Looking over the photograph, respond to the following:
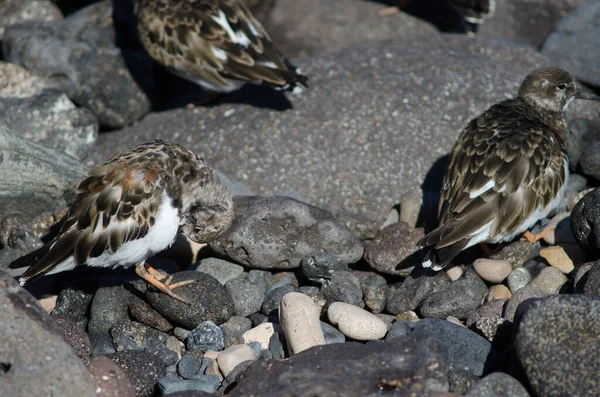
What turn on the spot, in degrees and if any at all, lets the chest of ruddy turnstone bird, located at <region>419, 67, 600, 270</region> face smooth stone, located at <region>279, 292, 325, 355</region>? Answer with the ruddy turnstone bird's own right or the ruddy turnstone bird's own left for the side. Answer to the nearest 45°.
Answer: approximately 180°

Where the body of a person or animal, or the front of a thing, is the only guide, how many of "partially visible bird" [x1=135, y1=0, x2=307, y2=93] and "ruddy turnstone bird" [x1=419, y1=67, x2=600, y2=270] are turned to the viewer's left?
1

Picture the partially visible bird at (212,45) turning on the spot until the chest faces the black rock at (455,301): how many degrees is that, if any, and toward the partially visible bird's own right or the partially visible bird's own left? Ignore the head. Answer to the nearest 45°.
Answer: approximately 135° to the partially visible bird's own left

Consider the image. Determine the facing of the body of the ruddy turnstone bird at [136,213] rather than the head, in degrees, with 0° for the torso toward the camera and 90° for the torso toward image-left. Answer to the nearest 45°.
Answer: approximately 270°

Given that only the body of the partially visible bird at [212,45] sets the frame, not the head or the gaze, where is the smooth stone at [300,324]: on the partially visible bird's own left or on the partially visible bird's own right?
on the partially visible bird's own left

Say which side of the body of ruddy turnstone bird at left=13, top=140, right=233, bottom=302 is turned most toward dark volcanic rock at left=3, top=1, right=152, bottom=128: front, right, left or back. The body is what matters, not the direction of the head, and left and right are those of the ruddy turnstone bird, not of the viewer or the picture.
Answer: left

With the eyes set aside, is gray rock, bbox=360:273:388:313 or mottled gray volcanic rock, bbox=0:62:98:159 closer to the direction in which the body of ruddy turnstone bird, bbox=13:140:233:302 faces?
the gray rock

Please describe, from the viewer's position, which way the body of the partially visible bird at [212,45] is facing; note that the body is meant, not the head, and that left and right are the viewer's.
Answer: facing to the left of the viewer

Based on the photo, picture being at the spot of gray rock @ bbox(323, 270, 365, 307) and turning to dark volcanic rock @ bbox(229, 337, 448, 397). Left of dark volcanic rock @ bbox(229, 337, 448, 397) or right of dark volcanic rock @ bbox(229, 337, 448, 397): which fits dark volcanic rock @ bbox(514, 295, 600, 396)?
left

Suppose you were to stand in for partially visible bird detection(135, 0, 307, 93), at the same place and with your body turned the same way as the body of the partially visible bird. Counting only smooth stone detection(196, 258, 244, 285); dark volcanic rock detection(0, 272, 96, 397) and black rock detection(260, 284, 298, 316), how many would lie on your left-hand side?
3

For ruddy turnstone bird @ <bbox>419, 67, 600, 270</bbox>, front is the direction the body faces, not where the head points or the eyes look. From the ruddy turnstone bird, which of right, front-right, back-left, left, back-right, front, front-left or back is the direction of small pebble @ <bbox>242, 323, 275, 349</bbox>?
back

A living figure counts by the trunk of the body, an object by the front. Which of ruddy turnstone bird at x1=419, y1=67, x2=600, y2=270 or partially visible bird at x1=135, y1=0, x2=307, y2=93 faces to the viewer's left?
the partially visible bird

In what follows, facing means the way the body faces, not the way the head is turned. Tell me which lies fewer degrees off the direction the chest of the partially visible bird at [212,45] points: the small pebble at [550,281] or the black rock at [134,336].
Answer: the black rock

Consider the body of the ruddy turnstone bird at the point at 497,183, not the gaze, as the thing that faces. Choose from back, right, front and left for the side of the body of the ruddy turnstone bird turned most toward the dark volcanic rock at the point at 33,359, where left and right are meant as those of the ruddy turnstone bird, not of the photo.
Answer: back
